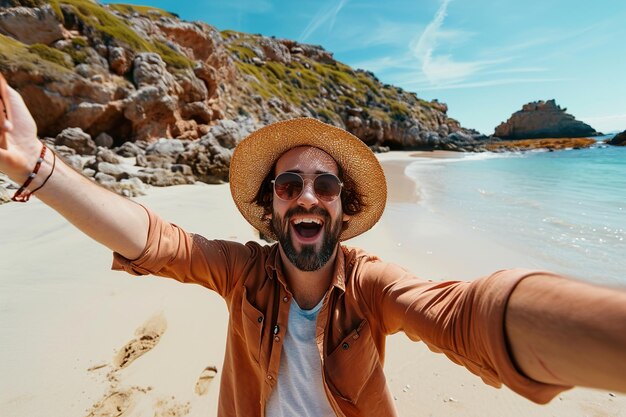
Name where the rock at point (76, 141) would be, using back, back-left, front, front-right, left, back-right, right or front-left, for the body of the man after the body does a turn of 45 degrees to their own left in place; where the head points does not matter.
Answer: back

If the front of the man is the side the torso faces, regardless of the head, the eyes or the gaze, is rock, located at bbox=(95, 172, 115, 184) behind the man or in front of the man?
behind

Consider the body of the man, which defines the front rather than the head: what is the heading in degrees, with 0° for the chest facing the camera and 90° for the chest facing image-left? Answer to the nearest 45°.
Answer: approximately 0°

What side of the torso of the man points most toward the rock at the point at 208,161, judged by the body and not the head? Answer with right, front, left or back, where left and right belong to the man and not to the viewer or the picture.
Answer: back

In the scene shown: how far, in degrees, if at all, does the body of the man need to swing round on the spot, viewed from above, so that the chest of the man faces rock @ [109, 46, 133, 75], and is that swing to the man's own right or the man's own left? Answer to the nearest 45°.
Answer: approximately 135° to the man's own right

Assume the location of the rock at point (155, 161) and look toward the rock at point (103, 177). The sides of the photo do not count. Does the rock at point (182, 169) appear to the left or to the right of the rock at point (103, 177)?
left

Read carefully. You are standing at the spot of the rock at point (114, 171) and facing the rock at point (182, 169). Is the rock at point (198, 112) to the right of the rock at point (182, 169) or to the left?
left

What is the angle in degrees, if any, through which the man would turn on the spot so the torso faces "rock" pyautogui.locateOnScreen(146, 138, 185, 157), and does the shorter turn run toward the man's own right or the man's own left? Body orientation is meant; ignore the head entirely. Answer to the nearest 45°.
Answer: approximately 135° to the man's own right

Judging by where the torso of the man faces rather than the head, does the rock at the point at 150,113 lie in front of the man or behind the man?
behind

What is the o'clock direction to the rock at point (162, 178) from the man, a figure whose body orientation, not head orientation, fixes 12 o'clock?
The rock is roughly at 5 o'clock from the man.

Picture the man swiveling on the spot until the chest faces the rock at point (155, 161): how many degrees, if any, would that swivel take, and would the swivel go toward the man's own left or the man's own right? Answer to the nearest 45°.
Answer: approximately 135° to the man's own right
